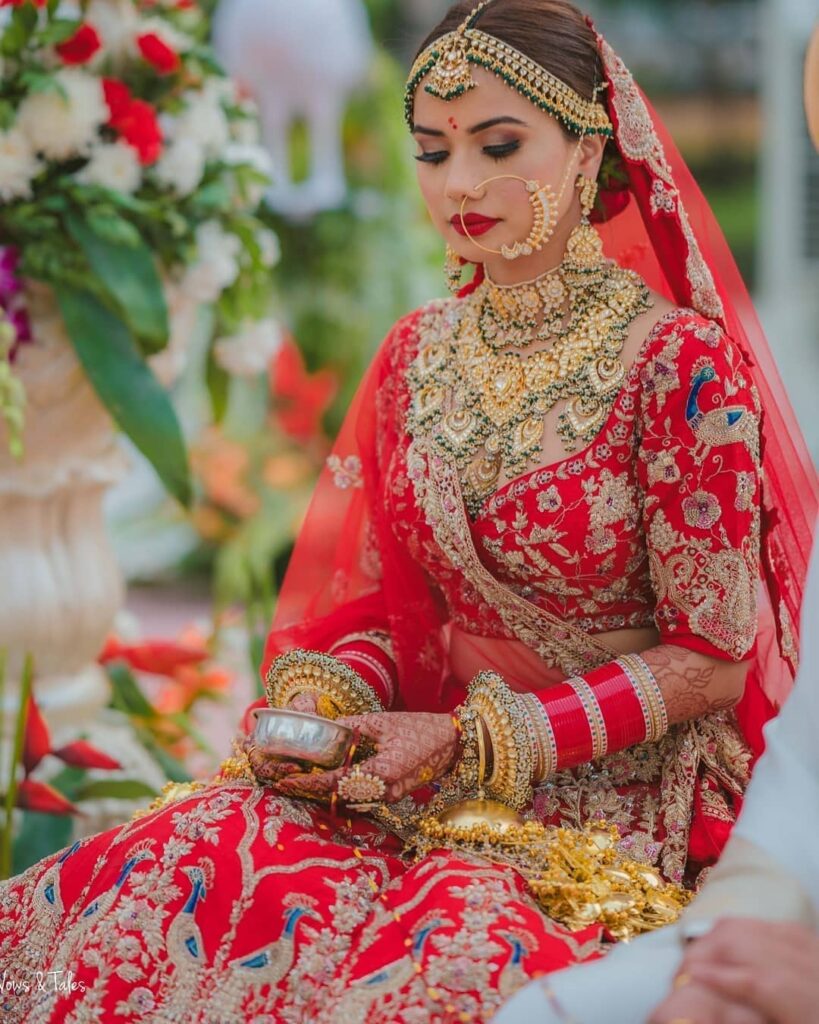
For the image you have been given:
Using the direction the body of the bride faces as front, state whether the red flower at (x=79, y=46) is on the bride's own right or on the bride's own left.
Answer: on the bride's own right

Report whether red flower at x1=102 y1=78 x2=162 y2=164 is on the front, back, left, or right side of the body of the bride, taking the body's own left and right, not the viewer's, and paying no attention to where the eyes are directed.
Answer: right

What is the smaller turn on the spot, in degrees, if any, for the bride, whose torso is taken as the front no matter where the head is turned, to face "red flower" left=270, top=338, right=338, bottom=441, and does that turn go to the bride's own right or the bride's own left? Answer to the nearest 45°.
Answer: approximately 135° to the bride's own right

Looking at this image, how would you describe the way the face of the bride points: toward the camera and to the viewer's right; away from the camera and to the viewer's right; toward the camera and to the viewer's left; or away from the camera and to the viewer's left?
toward the camera and to the viewer's left

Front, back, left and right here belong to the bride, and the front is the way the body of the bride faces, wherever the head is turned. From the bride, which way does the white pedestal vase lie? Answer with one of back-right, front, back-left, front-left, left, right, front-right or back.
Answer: right

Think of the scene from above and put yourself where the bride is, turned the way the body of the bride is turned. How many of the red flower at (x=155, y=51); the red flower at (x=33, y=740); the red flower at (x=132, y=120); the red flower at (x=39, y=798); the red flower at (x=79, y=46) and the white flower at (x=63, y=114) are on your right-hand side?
6

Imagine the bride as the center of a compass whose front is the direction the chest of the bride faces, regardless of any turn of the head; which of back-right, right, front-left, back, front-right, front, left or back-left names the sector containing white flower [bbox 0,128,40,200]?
right

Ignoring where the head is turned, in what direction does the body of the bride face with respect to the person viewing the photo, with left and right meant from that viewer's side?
facing the viewer and to the left of the viewer

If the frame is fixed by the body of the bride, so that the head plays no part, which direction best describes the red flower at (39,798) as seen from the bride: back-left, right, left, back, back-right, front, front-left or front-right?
right

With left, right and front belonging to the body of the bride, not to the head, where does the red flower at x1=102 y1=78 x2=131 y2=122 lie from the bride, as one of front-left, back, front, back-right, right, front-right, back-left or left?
right

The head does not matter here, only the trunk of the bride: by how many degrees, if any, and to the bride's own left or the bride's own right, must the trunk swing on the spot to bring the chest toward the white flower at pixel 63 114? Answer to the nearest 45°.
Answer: approximately 90° to the bride's own right

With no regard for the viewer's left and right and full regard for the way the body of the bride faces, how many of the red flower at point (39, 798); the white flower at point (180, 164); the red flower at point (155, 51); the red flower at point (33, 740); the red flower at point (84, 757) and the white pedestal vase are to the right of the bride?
6

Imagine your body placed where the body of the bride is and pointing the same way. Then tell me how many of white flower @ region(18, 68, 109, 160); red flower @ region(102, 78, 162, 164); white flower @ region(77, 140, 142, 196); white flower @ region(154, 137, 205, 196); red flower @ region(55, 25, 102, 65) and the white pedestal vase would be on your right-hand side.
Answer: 6

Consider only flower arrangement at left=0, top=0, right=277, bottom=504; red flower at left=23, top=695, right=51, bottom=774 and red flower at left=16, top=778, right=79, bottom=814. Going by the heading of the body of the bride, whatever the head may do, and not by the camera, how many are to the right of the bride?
3

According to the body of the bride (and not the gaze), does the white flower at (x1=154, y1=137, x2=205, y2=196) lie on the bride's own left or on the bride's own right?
on the bride's own right
